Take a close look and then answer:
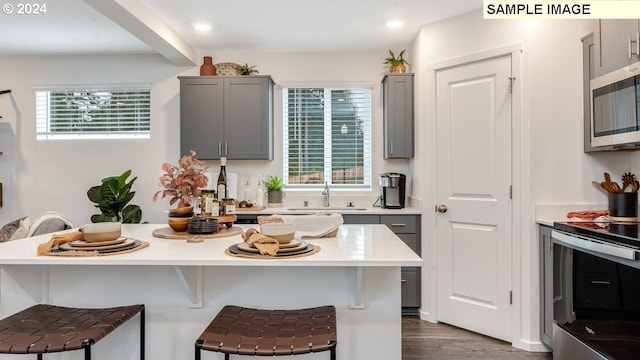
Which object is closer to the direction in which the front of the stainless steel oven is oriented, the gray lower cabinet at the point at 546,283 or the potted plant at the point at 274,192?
the potted plant

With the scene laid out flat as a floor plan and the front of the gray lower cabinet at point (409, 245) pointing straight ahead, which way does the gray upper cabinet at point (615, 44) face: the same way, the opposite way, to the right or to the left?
to the right

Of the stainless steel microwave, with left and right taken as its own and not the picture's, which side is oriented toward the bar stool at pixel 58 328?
front

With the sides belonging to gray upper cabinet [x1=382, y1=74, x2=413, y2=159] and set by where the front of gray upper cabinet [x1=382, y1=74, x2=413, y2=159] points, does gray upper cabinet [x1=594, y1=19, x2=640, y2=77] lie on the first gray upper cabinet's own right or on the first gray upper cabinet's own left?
on the first gray upper cabinet's own left

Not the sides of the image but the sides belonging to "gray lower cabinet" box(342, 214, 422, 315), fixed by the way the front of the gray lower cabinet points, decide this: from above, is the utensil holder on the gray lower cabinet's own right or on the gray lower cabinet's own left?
on the gray lower cabinet's own left

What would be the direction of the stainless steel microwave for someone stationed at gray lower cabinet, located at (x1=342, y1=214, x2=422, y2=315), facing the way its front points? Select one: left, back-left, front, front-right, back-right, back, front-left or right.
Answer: front-left

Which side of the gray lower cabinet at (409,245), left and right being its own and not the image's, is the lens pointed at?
front

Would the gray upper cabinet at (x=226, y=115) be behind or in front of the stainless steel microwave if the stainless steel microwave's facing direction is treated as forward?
in front

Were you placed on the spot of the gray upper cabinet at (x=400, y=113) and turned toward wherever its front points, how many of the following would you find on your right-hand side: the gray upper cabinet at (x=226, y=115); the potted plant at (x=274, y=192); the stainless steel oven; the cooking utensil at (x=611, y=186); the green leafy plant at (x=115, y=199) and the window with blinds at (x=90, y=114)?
4

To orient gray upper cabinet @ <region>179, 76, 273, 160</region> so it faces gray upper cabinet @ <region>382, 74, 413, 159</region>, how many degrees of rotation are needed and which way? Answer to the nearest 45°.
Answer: approximately 90° to its left

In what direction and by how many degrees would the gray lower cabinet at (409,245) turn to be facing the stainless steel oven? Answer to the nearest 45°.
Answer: approximately 45° to its left

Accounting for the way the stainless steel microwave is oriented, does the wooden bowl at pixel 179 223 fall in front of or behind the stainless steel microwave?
in front

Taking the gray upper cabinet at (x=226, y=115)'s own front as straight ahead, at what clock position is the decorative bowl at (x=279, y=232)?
The decorative bowl is roughly at 12 o'clock from the gray upper cabinet.

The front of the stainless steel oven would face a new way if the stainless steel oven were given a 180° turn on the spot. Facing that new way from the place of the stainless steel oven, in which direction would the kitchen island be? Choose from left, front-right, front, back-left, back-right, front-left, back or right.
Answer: back

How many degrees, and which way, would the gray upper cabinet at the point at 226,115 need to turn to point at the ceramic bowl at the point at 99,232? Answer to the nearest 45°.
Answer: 0° — it already faces it

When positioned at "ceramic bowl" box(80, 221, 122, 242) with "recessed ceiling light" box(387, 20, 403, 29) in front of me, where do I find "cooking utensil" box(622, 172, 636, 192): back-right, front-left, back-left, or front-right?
front-right

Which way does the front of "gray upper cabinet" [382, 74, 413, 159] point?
toward the camera

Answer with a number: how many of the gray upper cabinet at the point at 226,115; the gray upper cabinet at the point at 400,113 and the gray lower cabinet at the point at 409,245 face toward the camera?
3

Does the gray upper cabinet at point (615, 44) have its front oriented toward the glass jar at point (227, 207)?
yes

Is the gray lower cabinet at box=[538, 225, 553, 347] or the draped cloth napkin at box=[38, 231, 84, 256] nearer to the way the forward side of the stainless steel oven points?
the draped cloth napkin

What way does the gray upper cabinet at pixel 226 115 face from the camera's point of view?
toward the camera
